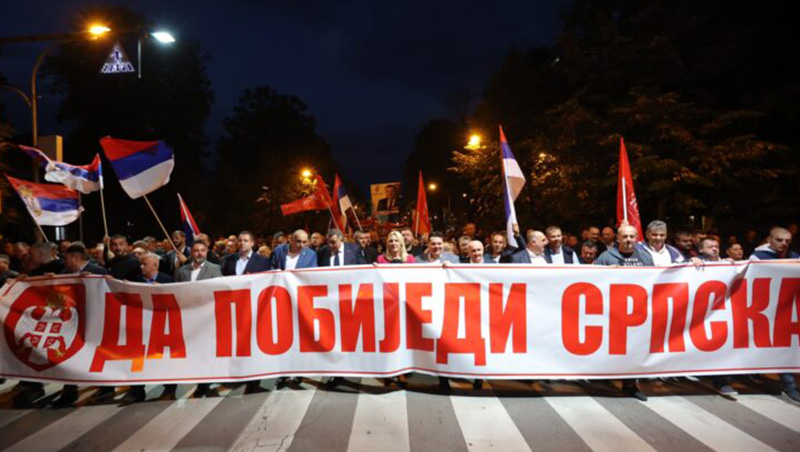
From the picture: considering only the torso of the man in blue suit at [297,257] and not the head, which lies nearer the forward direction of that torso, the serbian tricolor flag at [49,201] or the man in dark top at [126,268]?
the man in dark top

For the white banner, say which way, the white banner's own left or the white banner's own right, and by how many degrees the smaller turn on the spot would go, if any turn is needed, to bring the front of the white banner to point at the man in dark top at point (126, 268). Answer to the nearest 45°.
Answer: approximately 90° to the white banner's own right

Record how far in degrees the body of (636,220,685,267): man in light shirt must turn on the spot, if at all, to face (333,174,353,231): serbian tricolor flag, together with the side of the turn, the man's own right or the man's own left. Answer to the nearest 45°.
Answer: approximately 135° to the man's own right

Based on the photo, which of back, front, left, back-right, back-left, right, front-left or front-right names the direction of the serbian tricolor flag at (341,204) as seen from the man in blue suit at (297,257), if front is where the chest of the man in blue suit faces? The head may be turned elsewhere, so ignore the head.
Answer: back

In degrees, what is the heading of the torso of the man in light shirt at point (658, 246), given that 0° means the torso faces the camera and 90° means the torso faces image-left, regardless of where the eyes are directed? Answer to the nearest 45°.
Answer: approximately 0°

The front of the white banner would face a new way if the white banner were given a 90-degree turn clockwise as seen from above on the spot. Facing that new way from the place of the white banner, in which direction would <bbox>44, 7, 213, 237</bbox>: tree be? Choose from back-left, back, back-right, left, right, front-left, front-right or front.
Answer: front-right

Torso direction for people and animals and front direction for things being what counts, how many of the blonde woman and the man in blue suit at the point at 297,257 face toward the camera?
2

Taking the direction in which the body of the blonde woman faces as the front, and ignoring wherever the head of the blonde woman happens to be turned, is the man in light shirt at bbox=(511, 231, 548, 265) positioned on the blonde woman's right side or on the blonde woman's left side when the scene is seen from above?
on the blonde woman's left side

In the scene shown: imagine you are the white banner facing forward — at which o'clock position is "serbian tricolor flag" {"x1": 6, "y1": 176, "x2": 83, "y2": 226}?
The serbian tricolor flag is roughly at 4 o'clock from the white banner.
